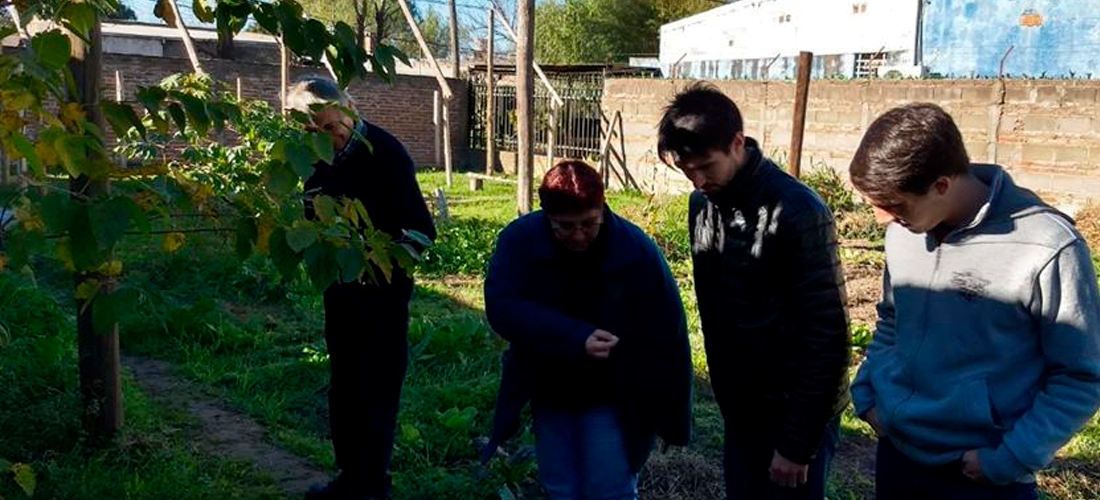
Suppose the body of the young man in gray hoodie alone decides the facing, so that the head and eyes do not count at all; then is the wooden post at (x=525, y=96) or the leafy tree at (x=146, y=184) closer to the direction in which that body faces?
the leafy tree

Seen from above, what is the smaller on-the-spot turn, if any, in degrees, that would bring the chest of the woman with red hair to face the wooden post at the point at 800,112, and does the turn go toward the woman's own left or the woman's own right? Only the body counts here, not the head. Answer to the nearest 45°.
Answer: approximately 180°

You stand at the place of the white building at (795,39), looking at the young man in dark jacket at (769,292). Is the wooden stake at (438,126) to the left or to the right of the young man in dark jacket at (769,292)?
right

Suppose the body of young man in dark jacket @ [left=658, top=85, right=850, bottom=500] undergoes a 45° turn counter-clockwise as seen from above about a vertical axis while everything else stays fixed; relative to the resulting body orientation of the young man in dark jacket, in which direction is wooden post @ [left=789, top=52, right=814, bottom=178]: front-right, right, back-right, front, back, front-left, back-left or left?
back

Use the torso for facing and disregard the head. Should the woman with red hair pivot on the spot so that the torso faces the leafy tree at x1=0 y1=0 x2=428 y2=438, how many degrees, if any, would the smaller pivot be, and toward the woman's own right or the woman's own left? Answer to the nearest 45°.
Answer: approximately 45° to the woman's own right

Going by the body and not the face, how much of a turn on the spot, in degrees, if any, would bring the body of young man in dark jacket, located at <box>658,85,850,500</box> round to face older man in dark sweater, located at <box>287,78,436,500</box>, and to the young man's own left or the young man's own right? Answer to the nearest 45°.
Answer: approximately 90° to the young man's own right

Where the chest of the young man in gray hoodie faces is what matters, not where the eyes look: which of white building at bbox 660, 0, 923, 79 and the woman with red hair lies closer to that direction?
the woman with red hair

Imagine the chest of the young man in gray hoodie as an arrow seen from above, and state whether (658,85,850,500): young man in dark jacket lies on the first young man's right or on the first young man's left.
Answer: on the first young man's right

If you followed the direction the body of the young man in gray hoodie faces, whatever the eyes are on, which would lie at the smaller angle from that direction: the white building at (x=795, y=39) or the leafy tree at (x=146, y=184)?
the leafy tree

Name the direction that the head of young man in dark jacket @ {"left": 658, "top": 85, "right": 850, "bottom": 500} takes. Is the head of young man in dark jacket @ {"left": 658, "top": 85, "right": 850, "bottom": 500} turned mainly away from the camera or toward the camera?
toward the camera

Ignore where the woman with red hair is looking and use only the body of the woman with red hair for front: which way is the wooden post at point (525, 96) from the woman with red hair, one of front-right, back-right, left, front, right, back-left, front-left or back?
back

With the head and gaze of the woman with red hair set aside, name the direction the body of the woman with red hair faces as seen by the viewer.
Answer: toward the camera
